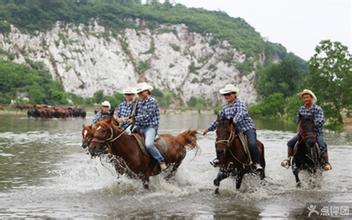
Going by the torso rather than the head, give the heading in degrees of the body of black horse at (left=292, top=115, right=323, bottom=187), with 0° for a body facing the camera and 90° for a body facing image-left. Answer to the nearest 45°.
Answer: approximately 0°

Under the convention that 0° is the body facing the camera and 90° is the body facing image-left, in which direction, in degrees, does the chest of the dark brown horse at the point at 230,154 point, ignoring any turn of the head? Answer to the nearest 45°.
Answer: approximately 45°

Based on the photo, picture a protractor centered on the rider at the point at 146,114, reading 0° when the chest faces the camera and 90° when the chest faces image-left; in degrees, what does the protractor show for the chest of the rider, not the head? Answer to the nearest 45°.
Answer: approximately 45°

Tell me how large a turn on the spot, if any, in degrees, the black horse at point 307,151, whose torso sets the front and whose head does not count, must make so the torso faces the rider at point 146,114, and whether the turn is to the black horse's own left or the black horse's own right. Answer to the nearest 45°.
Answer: approximately 90° to the black horse's own right

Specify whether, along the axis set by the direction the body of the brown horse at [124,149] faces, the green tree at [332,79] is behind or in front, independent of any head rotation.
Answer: behind

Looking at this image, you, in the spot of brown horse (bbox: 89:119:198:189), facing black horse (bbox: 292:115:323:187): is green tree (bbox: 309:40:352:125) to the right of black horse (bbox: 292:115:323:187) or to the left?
left

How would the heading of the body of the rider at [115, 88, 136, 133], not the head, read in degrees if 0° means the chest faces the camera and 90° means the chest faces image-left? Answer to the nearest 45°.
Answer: approximately 45°

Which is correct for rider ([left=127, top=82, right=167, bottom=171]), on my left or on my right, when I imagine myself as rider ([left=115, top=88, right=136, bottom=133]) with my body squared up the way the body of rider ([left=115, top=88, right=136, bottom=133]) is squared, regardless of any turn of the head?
on my left
